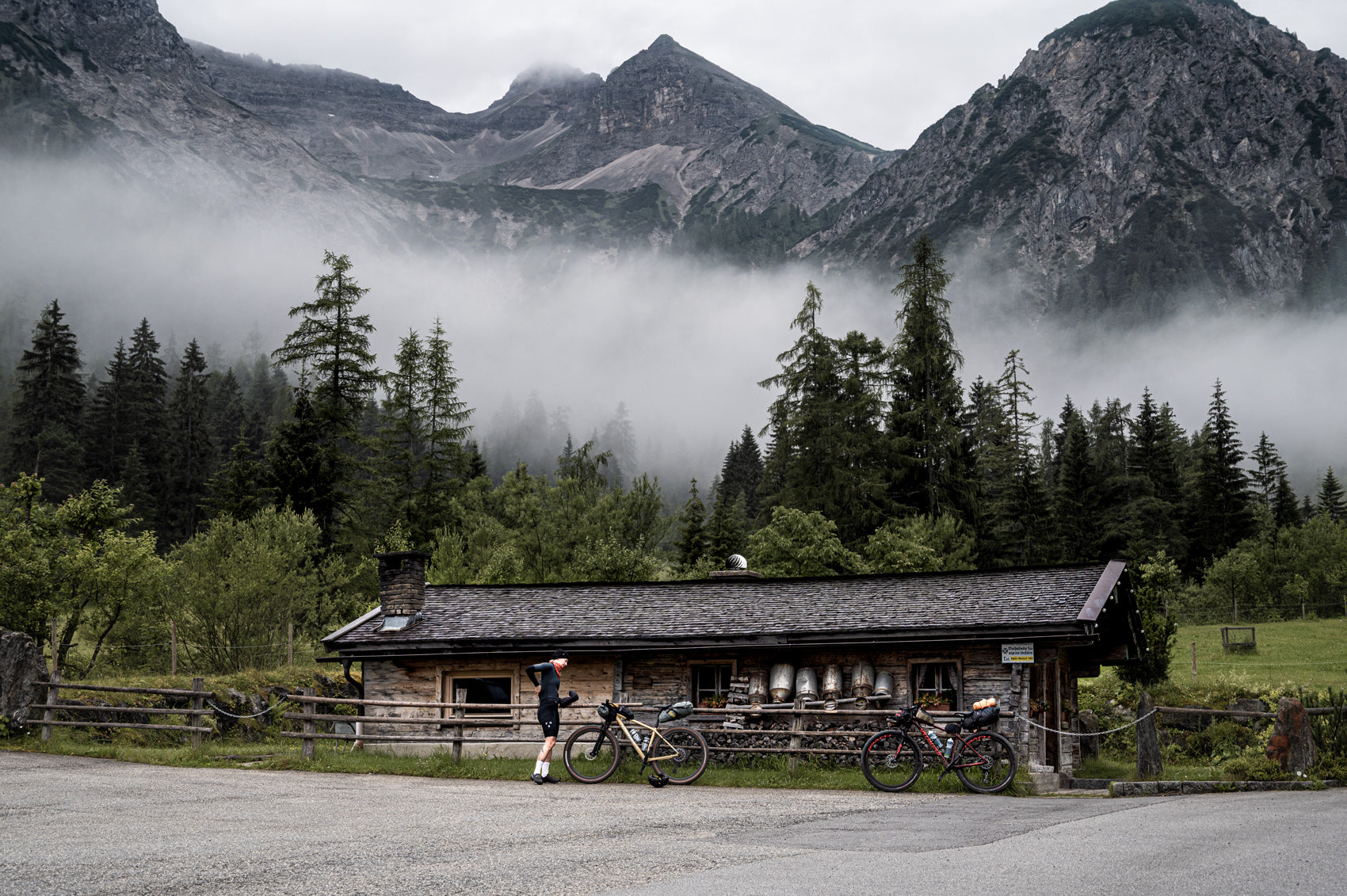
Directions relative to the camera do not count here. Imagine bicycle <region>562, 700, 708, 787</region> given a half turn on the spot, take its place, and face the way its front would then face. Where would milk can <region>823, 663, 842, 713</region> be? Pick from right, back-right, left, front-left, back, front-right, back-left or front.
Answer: front-left

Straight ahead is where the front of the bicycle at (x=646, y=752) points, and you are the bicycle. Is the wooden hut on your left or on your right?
on your right

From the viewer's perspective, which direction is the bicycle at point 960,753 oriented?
to the viewer's left

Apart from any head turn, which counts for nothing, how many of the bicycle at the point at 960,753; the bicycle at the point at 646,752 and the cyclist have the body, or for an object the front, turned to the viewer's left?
2

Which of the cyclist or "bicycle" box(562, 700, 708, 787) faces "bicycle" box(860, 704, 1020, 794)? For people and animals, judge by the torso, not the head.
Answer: the cyclist

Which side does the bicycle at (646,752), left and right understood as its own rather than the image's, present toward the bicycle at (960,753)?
back

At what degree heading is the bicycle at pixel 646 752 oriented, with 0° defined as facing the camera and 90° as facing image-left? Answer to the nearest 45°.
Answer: approximately 90°

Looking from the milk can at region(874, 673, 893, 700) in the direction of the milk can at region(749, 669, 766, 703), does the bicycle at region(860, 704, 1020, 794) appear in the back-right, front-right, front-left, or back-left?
back-left

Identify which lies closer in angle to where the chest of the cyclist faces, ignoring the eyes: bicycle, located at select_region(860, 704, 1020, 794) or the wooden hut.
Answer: the bicycle

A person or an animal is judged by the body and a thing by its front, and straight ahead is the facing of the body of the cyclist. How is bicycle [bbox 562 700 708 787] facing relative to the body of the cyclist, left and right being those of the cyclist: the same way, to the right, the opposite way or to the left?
the opposite way

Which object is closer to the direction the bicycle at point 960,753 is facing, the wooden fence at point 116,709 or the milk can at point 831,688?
the wooden fence

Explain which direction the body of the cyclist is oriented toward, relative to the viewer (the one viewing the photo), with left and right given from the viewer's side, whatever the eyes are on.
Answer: facing to the right of the viewer

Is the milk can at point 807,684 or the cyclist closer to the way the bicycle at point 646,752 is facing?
the cyclist

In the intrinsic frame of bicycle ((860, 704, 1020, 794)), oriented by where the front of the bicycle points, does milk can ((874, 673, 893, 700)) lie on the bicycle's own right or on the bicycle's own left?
on the bicycle's own right

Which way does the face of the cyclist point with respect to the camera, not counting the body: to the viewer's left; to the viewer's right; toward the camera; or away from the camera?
to the viewer's right
